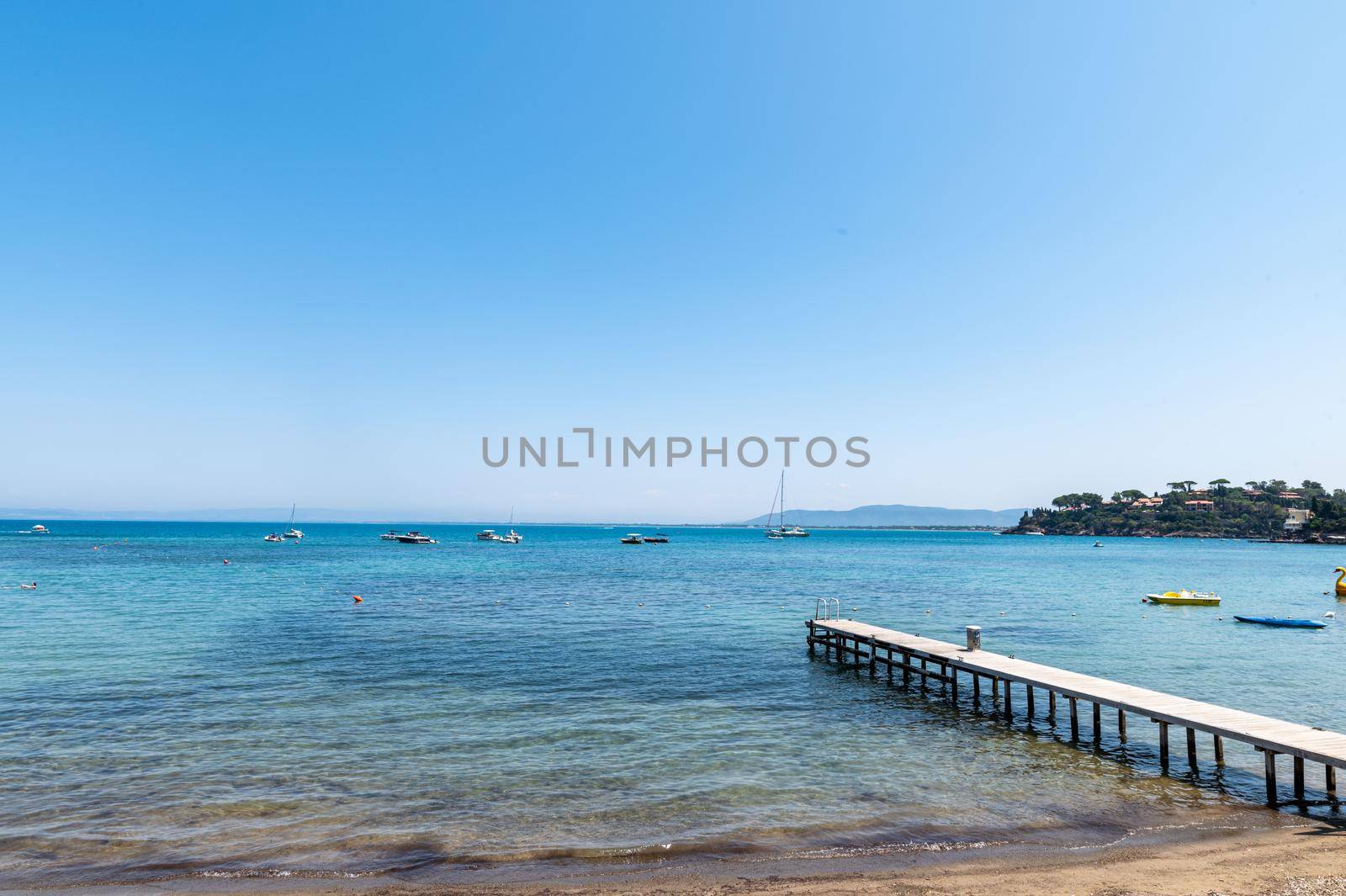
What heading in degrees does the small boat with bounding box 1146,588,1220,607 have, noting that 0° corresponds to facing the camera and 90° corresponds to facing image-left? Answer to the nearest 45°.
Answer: approximately 90°

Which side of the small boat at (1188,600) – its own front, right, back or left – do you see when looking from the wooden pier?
left

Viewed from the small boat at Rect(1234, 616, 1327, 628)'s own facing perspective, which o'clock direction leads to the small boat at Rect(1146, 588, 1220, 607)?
the small boat at Rect(1146, 588, 1220, 607) is roughly at 2 o'clock from the small boat at Rect(1234, 616, 1327, 628).

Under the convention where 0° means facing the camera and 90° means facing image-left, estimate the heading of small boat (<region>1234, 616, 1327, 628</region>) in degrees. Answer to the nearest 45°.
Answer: approximately 90°

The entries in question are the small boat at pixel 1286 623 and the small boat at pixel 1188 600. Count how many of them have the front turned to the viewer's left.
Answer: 2
